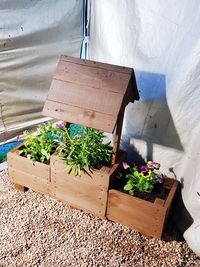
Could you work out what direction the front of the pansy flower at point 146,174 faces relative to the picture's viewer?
facing the viewer

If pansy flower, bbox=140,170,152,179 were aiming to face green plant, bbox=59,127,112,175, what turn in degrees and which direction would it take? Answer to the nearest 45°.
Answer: approximately 90° to its right

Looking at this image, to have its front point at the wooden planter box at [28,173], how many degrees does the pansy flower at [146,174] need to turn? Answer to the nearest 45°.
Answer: approximately 90° to its right

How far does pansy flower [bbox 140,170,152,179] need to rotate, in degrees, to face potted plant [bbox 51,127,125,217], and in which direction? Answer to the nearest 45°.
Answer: approximately 90° to its right
